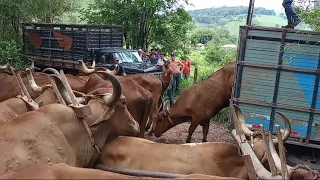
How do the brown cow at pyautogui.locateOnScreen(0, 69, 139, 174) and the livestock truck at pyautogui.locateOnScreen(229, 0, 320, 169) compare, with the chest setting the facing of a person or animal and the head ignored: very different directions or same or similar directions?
same or similar directions

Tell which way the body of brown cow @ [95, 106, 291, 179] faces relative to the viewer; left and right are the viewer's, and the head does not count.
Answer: facing to the right of the viewer

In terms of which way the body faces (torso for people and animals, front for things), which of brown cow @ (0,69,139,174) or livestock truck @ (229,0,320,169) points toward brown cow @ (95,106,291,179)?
brown cow @ (0,69,139,174)

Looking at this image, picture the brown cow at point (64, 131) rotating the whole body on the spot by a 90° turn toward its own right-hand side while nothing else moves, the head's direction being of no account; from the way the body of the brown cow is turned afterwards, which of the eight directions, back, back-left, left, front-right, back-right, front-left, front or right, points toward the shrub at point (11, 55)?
back

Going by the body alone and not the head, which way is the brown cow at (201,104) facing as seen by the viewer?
to the viewer's left

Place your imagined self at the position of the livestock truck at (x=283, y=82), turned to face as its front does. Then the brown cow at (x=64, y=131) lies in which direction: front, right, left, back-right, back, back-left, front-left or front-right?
back-right

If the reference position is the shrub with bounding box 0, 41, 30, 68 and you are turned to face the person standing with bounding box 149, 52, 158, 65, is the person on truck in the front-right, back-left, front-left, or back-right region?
front-right

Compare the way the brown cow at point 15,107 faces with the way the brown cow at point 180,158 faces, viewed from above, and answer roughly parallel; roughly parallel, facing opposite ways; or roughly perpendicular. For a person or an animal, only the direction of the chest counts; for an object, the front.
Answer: roughly parallel

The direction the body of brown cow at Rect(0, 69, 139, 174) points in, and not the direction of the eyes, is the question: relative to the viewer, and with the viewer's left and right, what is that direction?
facing to the right of the viewer
